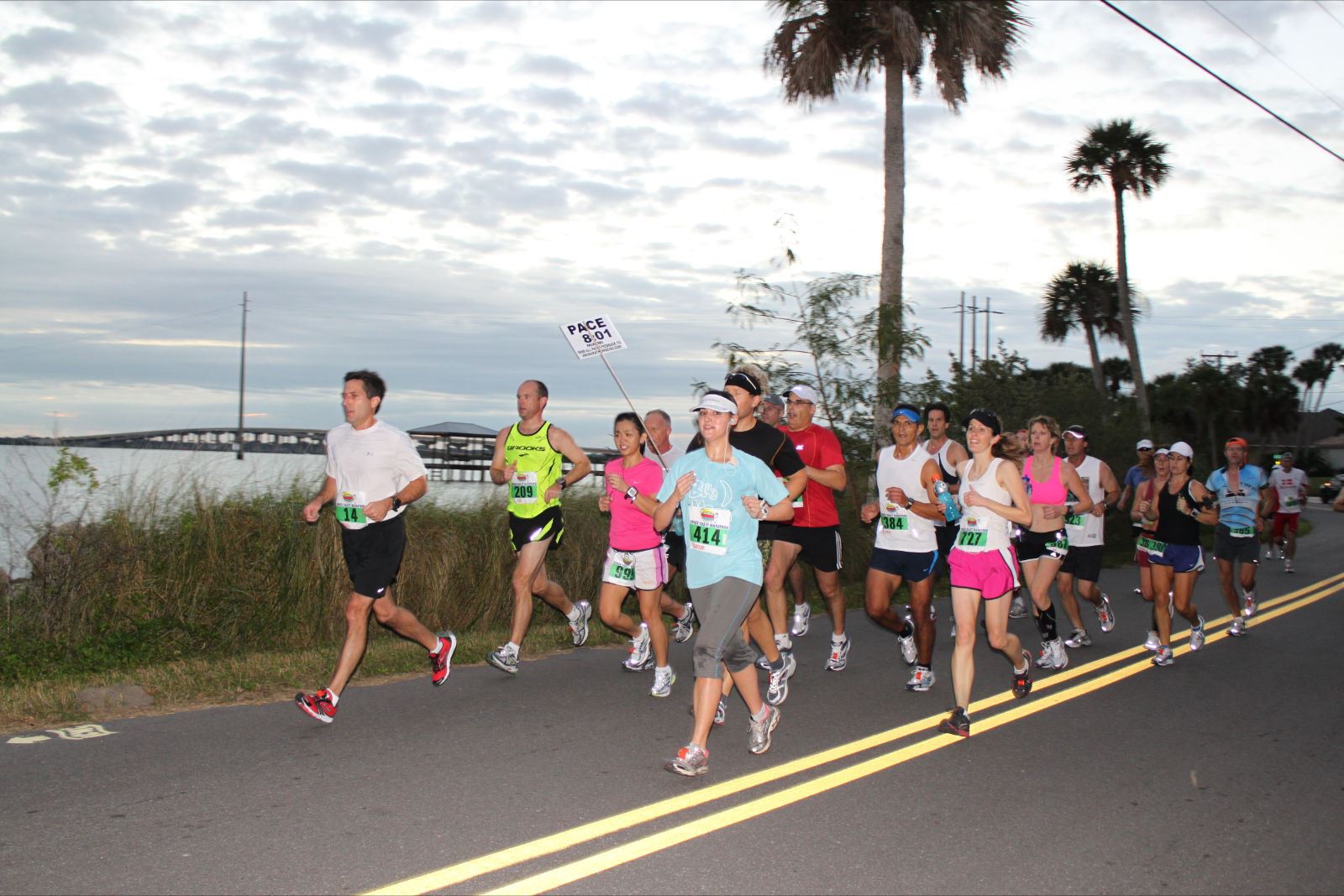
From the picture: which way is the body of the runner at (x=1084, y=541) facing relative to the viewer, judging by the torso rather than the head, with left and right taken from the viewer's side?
facing the viewer and to the left of the viewer

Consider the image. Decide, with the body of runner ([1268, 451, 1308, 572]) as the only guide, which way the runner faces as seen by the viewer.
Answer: toward the camera

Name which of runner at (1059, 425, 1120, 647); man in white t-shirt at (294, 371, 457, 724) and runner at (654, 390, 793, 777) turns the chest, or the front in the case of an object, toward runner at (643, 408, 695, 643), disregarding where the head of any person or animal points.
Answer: runner at (1059, 425, 1120, 647)

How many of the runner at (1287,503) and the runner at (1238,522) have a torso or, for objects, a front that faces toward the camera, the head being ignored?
2

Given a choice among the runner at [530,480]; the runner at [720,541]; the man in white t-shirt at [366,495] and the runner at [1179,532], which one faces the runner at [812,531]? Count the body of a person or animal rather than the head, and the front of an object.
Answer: the runner at [1179,532]

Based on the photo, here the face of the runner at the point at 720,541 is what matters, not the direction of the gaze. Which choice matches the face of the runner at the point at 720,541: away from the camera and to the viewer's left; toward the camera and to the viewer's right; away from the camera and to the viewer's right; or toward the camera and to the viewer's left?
toward the camera and to the viewer's left

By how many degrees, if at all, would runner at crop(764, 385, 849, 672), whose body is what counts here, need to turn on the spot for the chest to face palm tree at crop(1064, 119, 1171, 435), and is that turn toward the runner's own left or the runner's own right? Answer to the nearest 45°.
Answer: approximately 135° to the runner's own right

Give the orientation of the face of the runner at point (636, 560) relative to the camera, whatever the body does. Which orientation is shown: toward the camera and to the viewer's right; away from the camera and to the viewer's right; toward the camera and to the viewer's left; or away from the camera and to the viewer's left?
toward the camera and to the viewer's left

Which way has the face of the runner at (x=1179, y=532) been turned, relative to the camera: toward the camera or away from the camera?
toward the camera

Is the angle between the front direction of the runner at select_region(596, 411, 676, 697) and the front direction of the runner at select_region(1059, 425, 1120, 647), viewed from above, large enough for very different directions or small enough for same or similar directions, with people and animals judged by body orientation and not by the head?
same or similar directions

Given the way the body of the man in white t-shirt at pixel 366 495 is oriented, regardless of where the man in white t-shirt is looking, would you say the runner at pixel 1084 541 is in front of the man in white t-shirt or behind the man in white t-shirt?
behind

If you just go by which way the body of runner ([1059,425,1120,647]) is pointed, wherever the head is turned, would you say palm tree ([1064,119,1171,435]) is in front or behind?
behind

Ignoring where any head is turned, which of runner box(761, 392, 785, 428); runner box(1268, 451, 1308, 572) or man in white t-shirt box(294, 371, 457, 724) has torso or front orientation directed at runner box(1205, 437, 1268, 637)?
runner box(1268, 451, 1308, 572)

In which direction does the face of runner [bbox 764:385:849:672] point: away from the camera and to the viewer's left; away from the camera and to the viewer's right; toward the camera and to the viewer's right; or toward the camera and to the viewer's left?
toward the camera and to the viewer's left

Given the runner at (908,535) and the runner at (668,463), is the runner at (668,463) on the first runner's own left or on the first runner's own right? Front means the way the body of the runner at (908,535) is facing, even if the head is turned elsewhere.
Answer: on the first runner's own right

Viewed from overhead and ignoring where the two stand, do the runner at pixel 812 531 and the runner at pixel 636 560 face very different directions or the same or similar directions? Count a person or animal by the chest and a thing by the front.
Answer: same or similar directions

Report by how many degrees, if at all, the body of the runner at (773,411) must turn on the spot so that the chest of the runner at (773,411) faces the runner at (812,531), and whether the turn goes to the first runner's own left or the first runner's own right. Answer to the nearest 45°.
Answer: approximately 45° to the first runner's own left

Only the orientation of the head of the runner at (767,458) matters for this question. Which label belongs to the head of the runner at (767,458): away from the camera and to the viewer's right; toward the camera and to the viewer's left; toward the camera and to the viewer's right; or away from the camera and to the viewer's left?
toward the camera and to the viewer's left

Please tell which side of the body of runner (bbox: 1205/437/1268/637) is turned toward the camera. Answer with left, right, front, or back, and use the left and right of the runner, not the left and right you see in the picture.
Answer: front
